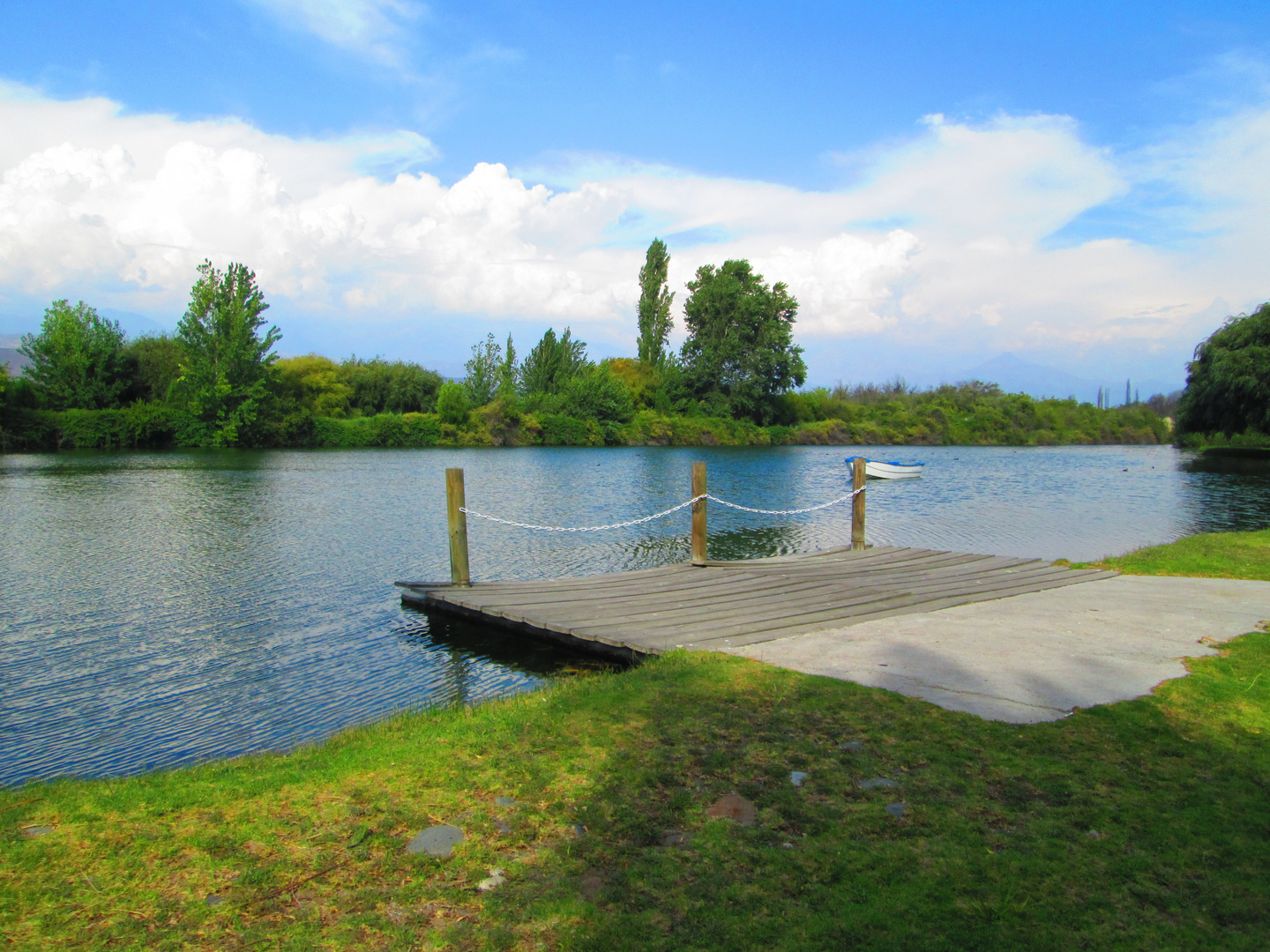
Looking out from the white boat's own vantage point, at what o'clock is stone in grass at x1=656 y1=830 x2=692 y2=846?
The stone in grass is roughly at 9 o'clock from the white boat.

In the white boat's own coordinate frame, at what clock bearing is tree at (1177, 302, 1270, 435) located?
The tree is roughly at 5 o'clock from the white boat.

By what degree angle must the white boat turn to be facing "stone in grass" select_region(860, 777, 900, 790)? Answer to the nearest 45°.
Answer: approximately 90° to its left

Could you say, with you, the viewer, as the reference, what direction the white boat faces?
facing to the left of the viewer

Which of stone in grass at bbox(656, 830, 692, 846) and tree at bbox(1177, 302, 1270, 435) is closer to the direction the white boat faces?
the stone in grass
